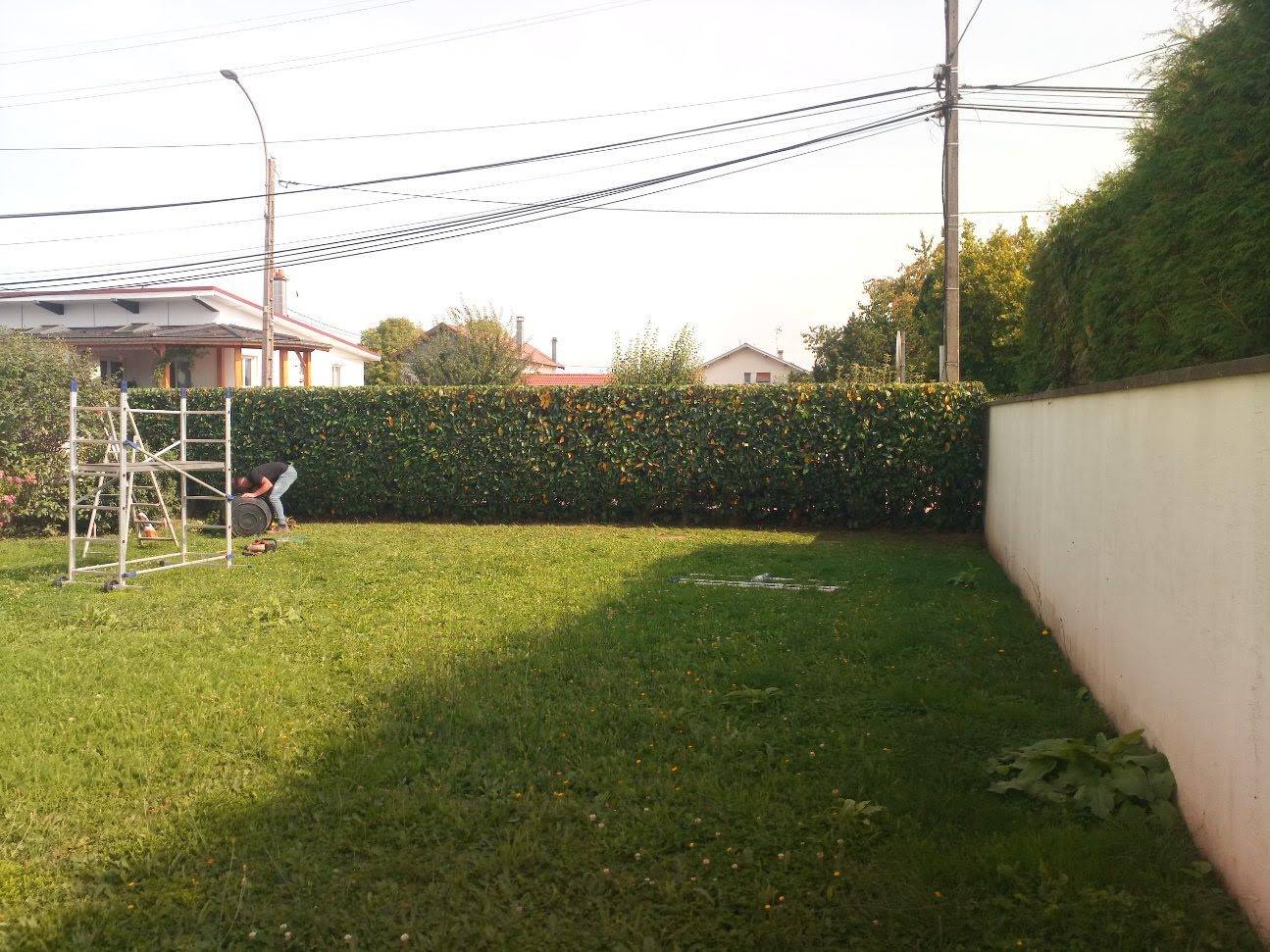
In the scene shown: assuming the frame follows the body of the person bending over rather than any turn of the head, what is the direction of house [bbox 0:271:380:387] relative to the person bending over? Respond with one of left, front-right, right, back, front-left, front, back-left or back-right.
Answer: right

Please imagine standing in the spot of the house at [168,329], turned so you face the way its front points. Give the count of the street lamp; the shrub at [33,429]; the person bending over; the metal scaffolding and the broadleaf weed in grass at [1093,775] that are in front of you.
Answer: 5

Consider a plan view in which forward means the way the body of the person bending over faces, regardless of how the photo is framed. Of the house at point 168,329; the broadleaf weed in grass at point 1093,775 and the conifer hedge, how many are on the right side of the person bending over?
1

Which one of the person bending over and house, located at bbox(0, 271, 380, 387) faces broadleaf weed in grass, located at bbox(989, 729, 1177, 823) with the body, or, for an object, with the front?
the house

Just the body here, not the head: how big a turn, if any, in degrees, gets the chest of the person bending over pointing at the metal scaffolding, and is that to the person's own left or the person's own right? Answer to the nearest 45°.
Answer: approximately 45° to the person's own left

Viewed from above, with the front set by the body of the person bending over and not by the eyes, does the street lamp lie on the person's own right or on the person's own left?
on the person's own right

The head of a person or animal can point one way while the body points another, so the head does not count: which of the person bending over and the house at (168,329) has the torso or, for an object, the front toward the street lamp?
the house

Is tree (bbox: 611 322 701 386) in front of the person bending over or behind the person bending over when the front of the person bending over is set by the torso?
behind

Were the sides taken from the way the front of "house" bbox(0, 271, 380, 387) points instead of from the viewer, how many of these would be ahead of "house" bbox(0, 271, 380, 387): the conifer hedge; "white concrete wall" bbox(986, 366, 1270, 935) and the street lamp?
3

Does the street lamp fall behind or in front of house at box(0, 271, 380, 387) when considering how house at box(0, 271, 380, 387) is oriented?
in front

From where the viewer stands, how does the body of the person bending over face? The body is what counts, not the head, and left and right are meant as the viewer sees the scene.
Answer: facing to the left of the viewer

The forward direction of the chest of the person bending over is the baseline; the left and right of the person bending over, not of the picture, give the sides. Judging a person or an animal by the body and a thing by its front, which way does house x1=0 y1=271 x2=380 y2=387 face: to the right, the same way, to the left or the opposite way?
to the left

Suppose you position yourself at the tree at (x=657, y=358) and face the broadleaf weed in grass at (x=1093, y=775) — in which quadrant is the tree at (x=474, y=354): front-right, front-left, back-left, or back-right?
back-right

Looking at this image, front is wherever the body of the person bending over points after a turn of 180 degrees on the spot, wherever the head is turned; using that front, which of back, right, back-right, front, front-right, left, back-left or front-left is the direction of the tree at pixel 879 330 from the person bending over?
front-left

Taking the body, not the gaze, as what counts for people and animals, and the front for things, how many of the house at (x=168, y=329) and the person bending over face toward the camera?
1

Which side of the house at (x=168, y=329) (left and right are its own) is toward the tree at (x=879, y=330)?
left
